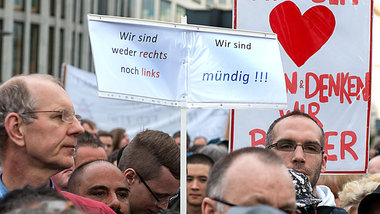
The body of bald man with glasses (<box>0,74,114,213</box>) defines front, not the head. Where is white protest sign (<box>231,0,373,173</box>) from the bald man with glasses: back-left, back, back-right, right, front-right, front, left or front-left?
front-left

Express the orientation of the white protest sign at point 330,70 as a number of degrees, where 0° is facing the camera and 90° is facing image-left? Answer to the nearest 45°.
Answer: approximately 0°

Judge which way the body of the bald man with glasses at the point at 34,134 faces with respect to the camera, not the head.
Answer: to the viewer's right

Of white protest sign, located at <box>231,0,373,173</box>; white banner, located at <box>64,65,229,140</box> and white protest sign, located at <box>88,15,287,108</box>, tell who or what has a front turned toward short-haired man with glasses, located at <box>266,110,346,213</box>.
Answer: white protest sign, located at <box>231,0,373,173</box>

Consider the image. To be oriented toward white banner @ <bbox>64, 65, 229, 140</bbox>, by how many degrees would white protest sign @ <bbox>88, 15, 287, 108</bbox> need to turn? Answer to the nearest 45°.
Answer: approximately 180°

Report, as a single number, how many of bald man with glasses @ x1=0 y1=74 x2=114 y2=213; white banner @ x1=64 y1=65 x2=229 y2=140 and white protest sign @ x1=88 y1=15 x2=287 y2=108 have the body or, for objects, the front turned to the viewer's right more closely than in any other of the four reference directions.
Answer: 1

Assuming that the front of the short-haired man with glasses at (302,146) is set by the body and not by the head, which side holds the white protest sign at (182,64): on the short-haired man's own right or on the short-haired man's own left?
on the short-haired man's own right

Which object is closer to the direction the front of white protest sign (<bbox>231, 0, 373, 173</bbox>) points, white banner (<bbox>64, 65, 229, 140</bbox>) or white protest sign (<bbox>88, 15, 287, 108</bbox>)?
the white protest sign

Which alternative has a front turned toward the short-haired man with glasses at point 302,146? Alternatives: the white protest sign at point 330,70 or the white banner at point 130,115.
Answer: the white protest sign
